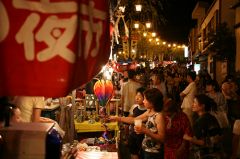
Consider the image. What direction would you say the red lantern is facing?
toward the camera
